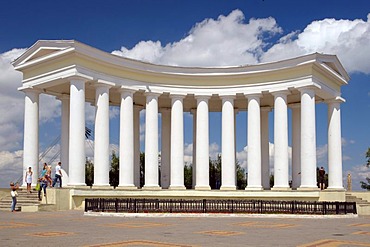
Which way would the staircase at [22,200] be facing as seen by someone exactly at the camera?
facing the viewer
